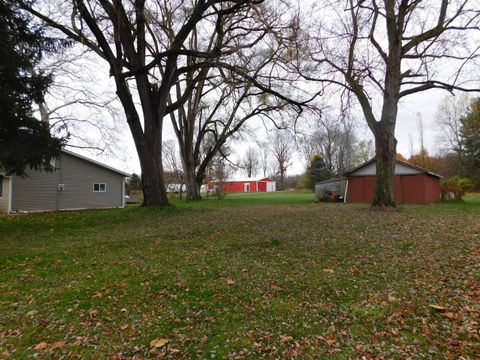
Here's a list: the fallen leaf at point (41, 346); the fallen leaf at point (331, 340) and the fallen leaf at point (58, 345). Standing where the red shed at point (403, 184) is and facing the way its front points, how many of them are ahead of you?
3

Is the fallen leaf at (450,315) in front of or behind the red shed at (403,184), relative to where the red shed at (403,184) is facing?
in front

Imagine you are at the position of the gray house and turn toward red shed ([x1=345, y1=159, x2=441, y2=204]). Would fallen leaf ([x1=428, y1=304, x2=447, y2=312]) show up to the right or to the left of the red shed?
right

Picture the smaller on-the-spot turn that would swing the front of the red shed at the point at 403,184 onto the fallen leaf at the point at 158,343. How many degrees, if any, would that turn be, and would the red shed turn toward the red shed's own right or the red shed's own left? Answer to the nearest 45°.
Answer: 0° — it already faces it

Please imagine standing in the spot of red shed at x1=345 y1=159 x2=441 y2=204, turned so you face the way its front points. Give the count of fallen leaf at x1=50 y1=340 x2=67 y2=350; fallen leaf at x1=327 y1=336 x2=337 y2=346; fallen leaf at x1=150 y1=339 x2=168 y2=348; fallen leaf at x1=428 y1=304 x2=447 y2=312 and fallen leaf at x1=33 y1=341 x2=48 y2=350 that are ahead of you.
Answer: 5

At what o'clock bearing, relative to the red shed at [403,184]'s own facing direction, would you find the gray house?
The gray house is roughly at 2 o'clock from the red shed.

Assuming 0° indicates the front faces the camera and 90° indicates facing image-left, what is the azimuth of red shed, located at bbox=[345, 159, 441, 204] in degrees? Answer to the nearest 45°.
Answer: approximately 0°

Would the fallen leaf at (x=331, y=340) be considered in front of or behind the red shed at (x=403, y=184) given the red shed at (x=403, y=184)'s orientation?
in front

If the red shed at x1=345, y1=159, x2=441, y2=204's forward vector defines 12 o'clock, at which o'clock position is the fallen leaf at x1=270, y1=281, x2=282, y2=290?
The fallen leaf is roughly at 12 o'clock from the red shed.

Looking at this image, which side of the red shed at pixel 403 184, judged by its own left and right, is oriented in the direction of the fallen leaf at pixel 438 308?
front

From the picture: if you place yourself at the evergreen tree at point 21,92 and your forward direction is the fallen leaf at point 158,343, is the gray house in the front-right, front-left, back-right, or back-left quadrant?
back-left

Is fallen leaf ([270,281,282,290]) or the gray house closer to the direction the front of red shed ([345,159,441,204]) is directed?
the fallen leaf

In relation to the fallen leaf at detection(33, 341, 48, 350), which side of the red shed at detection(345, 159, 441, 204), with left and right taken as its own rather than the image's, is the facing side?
front

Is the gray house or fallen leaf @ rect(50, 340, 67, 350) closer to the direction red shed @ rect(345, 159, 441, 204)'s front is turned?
the fallen leaf
